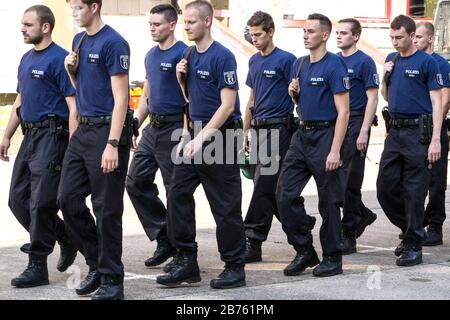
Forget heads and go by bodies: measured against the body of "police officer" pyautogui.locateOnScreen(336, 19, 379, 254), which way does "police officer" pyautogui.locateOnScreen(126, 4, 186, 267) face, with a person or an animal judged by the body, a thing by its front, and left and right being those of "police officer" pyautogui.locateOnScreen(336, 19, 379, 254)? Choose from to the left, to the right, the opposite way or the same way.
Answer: the same way

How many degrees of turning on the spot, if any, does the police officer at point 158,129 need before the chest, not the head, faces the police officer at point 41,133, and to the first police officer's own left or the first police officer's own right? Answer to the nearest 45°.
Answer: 0° — they already face them

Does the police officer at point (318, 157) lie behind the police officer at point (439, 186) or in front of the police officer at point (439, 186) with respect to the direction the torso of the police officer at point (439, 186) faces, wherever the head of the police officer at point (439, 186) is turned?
in front

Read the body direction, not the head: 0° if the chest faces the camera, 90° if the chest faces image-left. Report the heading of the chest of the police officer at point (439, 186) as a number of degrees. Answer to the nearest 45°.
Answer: approximately 45°

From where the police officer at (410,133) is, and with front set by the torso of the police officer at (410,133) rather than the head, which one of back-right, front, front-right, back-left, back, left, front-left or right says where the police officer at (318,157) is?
front

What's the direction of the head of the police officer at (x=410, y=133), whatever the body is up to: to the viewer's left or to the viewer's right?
to the viewer's left

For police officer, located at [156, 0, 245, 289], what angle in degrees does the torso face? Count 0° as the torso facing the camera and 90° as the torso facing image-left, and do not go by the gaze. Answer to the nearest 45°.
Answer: approximately 45°

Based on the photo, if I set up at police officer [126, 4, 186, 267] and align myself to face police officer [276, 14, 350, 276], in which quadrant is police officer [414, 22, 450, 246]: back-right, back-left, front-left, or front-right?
front-left

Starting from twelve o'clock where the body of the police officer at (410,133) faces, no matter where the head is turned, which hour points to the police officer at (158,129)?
the police officer at (158,129) is roughly at 1 o'clock from the police officer at (410,133).

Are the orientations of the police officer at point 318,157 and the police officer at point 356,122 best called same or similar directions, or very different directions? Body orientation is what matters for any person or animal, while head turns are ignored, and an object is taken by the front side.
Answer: same or similar directions

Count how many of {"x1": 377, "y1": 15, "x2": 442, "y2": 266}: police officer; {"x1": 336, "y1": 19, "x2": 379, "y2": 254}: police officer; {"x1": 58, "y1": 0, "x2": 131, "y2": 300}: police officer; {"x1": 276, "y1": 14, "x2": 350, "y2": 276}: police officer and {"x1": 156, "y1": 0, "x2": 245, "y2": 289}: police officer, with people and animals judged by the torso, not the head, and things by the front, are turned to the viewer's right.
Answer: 0

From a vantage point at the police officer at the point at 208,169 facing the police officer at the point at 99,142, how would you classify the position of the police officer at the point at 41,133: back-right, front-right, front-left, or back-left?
front-right

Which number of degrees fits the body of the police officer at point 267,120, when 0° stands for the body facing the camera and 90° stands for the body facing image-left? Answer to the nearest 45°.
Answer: approximately 45°

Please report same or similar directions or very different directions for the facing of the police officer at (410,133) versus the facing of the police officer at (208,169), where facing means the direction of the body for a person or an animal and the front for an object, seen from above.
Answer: same or similar directions

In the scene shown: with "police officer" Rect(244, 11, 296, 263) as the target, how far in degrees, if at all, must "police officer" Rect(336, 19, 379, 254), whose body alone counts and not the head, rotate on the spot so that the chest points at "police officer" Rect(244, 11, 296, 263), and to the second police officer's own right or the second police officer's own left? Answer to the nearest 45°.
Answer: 0° — they already face them

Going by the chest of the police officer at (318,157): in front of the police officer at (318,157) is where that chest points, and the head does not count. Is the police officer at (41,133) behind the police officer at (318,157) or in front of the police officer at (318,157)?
in front

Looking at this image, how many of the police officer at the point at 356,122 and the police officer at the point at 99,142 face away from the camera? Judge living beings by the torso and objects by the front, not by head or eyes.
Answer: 0

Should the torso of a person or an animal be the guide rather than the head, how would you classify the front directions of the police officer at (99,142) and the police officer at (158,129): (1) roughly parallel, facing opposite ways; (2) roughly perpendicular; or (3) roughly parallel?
roughly parallel

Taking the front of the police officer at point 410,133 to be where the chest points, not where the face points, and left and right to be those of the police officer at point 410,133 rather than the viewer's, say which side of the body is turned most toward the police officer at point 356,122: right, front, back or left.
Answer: right

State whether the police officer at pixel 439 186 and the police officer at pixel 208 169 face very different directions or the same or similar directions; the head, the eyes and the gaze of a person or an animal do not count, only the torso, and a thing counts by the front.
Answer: same or similar directions
